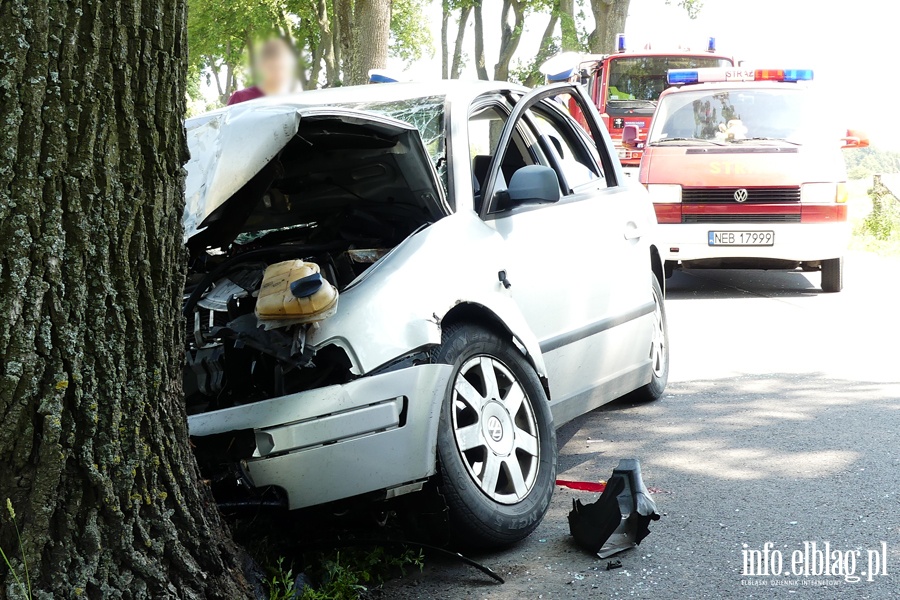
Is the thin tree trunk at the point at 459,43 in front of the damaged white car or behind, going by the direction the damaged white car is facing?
behind

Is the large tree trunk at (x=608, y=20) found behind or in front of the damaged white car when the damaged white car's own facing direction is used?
behind

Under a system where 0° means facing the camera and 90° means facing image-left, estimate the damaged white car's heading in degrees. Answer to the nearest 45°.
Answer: approximately 45°

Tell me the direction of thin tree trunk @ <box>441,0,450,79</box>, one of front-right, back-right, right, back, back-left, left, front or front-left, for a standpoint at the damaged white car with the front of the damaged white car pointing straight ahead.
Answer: back-right

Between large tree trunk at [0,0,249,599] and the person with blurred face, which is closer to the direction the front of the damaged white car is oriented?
the large tree trunk

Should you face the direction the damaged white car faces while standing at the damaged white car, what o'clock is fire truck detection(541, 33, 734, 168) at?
The fire truck is roughly at 5 o'clock from the damaged white car.

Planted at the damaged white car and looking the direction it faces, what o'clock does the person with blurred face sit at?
The person with blurred face is roughly at 4 o'clock from the damaged white car.

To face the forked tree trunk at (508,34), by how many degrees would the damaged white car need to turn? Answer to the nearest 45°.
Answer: approximately 135° to its right
